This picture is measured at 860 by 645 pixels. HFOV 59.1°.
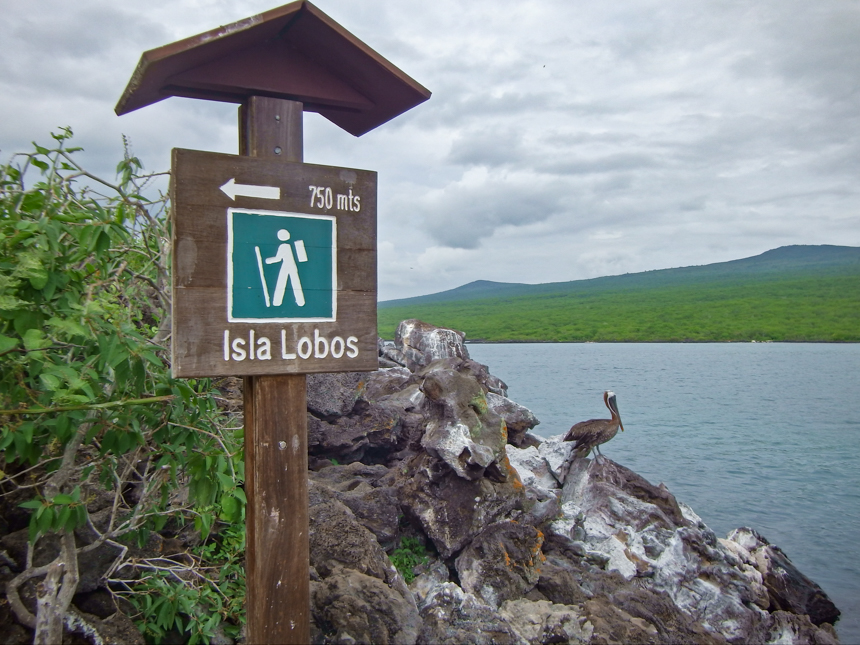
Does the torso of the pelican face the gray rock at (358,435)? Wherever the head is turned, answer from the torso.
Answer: no

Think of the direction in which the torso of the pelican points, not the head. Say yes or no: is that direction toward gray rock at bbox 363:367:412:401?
no

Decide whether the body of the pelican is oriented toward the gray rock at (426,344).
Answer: no

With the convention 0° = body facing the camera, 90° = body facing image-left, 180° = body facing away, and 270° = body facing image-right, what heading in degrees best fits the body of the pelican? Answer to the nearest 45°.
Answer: approximately 270°

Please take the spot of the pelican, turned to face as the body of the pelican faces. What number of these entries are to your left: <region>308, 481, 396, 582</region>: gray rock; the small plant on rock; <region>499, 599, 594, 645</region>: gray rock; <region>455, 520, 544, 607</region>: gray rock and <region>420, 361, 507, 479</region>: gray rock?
0

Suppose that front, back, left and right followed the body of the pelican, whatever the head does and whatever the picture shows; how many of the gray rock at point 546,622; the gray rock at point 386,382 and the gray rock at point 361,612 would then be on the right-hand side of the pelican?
2

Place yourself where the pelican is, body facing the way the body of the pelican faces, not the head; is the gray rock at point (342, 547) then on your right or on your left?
on your right

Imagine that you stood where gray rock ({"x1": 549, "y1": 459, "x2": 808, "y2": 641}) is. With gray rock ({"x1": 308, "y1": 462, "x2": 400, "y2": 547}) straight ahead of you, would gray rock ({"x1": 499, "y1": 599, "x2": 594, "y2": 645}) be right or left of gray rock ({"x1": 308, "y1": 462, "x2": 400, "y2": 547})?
left

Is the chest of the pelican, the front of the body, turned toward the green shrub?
no

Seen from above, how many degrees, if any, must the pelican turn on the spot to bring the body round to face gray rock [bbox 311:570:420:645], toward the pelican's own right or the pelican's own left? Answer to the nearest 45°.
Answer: approximately 90° to the pelican's own right

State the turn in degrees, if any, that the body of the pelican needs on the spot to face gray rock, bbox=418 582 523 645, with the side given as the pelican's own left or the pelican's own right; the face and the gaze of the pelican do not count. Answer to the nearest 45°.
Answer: approximately 90° to the pelican's own right

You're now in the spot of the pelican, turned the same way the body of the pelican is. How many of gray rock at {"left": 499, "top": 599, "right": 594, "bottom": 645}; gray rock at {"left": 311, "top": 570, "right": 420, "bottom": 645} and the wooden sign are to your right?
3

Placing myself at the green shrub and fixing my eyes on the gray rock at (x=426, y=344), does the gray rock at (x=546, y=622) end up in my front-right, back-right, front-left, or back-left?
front-right
